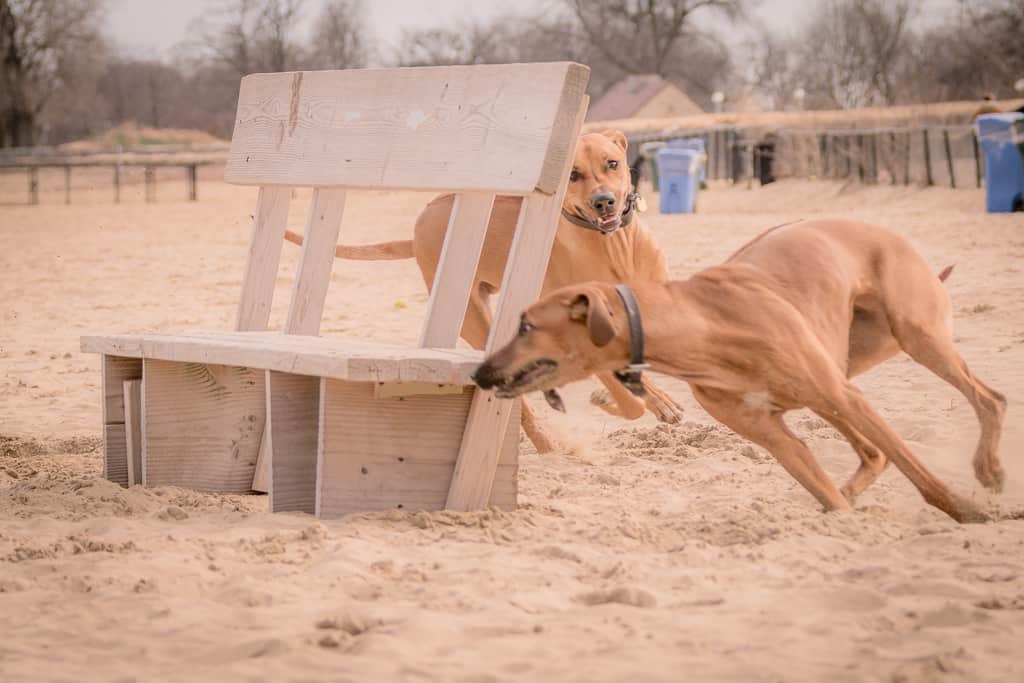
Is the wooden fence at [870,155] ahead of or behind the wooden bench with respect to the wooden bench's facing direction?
behind

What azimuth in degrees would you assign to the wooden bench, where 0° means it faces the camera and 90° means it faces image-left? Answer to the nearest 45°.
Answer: approximately 45°

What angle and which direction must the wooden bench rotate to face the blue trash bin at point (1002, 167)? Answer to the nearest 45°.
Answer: approximately 180°

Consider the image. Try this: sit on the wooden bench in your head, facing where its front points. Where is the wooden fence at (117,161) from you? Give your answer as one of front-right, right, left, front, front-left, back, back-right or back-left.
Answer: back-right

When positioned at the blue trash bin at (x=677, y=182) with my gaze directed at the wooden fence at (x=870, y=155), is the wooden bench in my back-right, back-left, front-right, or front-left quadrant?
back-right

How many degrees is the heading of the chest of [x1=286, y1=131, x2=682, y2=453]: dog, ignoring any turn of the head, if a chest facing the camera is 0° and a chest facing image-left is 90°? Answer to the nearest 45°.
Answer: approximately 315°

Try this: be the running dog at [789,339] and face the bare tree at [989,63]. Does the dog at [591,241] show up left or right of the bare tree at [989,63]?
left
